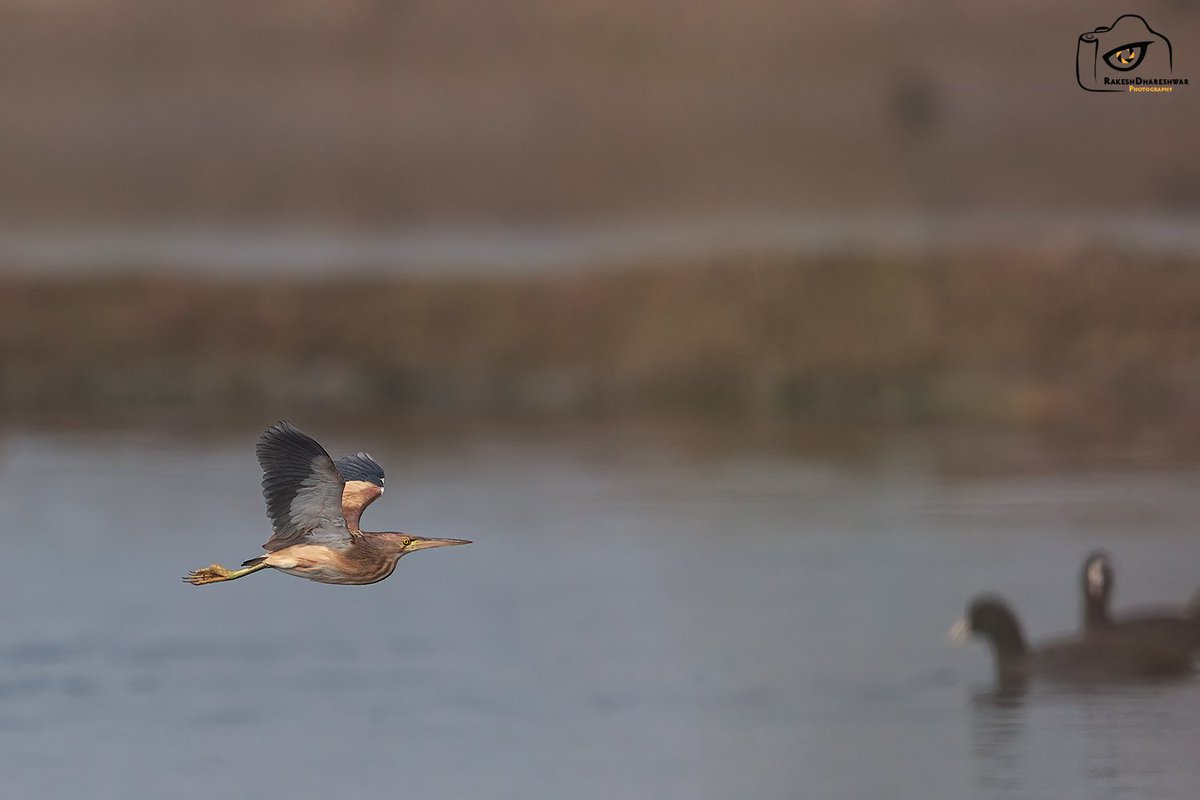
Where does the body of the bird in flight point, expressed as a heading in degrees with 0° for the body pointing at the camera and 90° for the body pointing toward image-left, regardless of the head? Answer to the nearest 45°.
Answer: approximately 270°
